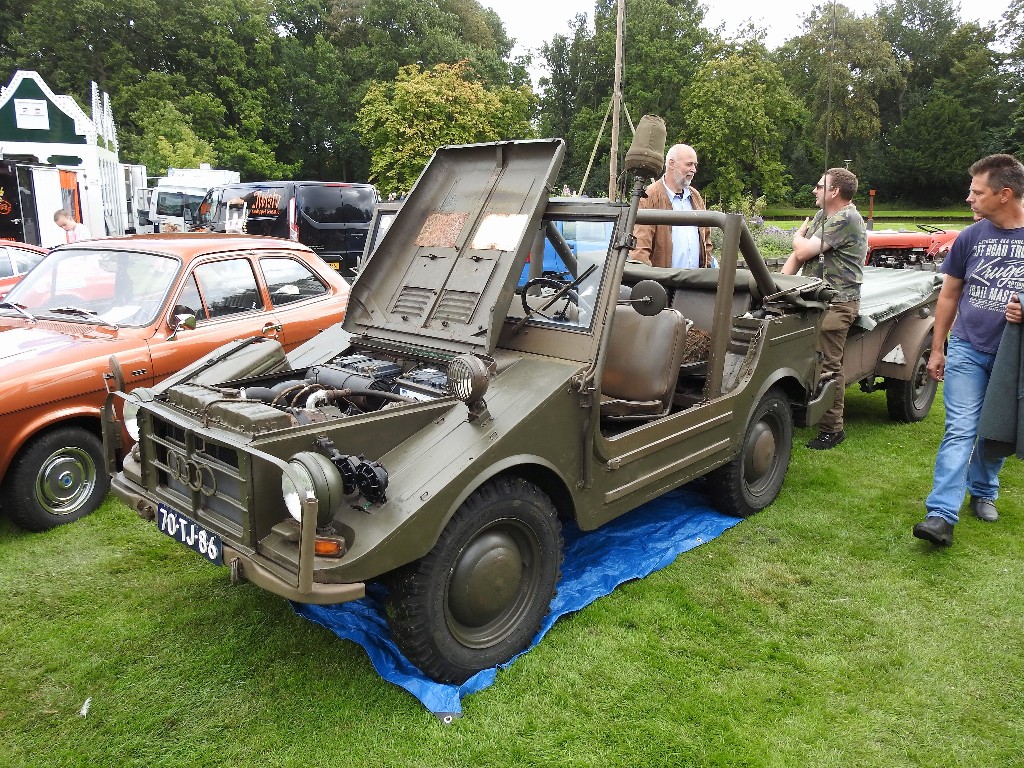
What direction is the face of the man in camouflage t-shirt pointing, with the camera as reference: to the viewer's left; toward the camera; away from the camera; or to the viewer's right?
to the viewer's left

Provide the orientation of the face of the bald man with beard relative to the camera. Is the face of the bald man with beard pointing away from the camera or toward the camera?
toward the camera

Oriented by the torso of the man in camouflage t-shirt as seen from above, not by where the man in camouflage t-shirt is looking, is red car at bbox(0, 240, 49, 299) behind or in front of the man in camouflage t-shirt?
in front

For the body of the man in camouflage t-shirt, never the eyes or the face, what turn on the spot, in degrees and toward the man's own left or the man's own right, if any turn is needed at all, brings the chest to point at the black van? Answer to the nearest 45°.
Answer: approximately 45° to the man's own right

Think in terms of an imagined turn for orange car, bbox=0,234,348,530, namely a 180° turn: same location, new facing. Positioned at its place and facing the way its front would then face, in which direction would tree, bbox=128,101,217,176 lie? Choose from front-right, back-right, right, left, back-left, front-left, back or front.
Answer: front-left

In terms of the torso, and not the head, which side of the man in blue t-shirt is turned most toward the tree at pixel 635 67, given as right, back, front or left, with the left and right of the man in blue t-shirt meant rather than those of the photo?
right

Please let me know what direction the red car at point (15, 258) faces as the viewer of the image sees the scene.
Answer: facing the viewer and to the left of the viewer

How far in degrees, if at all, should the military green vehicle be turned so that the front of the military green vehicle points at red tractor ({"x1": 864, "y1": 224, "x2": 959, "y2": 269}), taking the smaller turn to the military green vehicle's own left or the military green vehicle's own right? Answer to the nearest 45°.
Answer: approximately 180°

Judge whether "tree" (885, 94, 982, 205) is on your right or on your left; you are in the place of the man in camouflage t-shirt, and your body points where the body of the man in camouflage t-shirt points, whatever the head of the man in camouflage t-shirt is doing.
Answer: on your right

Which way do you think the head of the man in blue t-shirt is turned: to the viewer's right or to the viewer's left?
to the viewer's left

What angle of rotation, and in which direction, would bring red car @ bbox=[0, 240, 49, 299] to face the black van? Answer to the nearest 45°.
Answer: approximately 180°

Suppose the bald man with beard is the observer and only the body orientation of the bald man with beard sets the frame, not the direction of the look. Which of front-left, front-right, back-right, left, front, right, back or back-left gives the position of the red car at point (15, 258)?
back-right

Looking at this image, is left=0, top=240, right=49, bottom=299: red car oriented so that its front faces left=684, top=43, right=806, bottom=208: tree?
no
